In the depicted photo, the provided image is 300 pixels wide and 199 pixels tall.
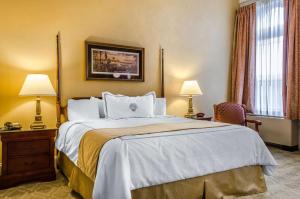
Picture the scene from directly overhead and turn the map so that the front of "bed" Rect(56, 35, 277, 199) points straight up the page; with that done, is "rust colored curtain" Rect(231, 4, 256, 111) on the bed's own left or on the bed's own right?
on the bed's own left

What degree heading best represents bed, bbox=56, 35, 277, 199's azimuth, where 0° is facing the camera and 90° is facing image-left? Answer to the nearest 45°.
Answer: approximately 315°

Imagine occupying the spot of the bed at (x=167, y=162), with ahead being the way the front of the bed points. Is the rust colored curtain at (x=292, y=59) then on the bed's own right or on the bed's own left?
on the bed's own left

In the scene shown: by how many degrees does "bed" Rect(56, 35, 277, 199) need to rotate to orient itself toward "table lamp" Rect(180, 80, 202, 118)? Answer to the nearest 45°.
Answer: approximately 135° to its left

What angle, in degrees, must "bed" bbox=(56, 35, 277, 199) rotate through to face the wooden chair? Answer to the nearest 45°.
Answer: approximately 90° to its left
